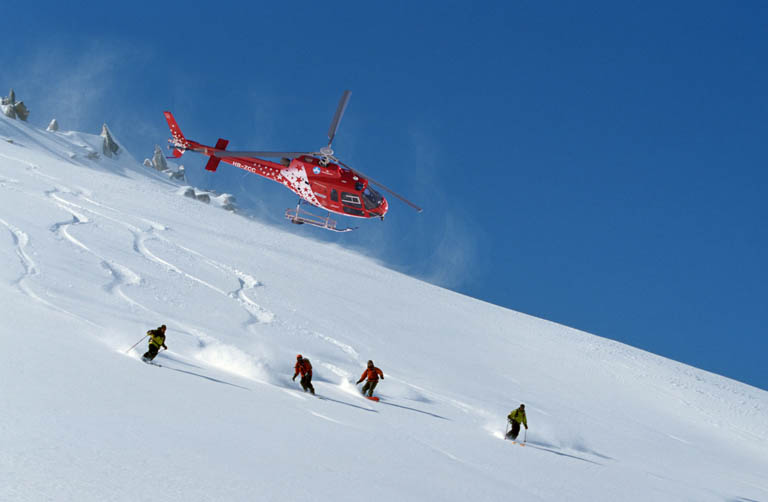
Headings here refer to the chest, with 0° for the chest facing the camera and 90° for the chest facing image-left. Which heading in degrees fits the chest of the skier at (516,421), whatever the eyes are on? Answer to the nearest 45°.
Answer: approximately 315°

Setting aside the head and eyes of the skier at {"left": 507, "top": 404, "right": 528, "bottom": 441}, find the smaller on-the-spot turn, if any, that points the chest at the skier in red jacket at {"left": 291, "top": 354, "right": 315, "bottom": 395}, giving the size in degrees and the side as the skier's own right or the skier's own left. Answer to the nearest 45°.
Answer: approximately 135° to the skier's own right

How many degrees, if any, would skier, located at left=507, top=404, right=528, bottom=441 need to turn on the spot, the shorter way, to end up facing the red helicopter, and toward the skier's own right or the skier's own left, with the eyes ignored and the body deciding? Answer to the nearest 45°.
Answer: approximately 180°

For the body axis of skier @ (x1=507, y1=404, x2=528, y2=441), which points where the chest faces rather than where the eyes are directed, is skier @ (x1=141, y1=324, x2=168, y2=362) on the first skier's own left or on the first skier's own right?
on the first skier's own right
